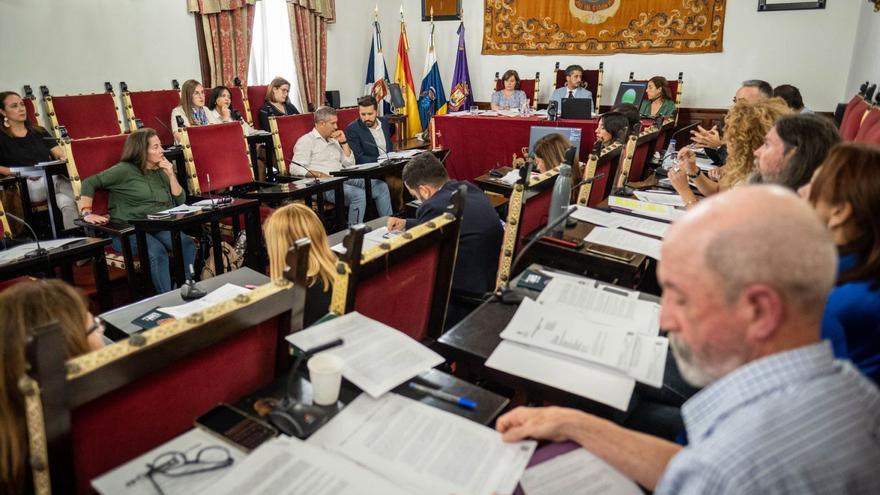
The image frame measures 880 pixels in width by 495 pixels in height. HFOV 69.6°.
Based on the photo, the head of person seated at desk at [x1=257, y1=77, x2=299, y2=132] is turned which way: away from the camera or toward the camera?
toward the camera

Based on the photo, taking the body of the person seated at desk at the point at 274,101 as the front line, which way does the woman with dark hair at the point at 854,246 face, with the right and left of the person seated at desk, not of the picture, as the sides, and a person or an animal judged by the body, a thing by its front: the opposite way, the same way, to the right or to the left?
the opposite way

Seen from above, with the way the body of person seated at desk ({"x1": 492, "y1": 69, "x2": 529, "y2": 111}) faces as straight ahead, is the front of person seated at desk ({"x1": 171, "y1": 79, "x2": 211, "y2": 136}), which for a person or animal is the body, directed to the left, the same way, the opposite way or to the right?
to the left

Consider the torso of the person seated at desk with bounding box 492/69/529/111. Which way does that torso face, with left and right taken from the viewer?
facing the viewer

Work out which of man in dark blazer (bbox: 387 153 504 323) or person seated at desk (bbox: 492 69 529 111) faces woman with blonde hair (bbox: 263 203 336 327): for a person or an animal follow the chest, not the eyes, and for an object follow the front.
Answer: the person seated at desk

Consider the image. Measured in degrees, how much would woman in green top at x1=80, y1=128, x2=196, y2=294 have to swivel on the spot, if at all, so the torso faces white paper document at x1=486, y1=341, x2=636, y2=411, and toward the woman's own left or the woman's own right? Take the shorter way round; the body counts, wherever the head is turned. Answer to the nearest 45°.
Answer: approximately 45° to the woman's own right

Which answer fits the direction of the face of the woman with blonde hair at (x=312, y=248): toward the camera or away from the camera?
away from the camera

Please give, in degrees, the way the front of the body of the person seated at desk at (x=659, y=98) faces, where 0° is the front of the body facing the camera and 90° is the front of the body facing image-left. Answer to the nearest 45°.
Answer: approximately 45°

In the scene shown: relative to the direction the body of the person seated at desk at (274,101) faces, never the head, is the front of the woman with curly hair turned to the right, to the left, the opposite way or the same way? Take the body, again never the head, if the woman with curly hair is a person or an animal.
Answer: the opposite way

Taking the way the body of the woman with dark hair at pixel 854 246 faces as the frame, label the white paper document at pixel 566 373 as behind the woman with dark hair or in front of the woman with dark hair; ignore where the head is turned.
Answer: in front

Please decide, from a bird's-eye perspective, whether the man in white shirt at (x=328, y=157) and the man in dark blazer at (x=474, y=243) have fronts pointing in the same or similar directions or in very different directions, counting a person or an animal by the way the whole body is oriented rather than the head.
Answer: very different directions

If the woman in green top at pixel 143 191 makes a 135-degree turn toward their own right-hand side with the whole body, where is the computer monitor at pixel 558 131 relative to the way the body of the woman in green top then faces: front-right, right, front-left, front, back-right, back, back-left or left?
back

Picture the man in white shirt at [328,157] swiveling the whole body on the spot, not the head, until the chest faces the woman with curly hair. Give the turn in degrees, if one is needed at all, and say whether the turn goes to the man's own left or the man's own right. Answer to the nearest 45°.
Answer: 0° — they already face them

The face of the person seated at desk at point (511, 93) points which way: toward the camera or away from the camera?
toward the camera

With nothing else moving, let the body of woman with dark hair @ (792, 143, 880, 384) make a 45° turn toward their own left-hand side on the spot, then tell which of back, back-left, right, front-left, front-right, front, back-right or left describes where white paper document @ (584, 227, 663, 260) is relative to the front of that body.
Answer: right

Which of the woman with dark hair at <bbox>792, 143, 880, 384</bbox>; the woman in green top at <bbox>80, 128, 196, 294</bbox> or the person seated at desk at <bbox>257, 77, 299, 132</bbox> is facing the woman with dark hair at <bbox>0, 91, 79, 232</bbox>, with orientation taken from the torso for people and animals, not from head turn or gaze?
the woman with dark hair at <bbox>792, 143, 880, 384</bbox>
